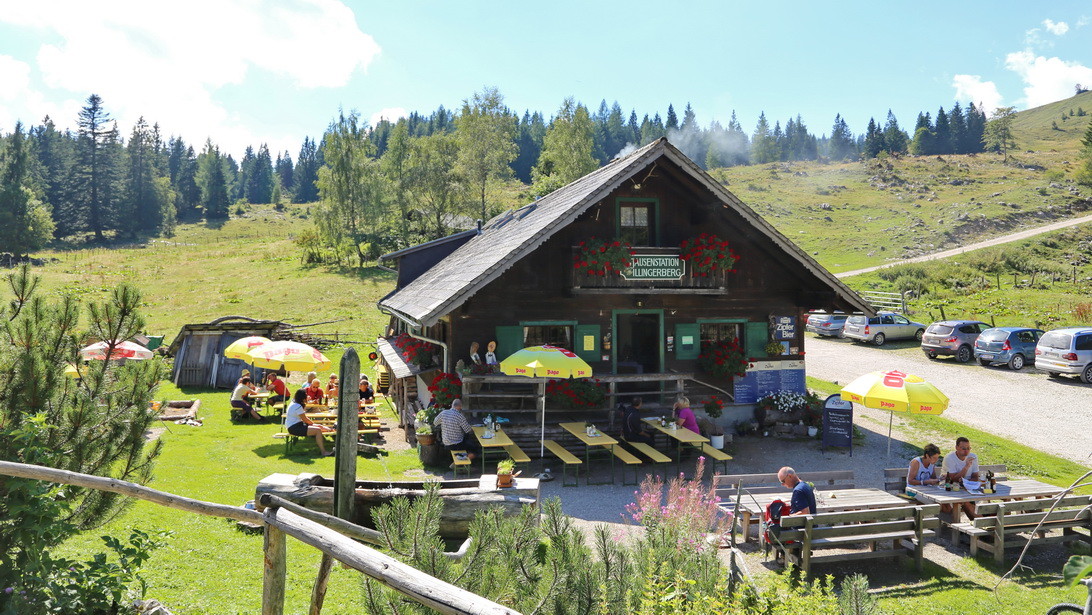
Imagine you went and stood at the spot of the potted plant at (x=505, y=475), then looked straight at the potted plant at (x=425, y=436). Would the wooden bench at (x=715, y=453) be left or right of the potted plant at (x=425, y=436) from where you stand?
right

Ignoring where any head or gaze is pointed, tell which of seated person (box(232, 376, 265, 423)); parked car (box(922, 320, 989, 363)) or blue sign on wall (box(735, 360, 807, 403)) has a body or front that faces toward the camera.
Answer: the blue sign on wall

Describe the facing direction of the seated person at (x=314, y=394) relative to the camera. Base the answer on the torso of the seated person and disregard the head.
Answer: toward the camera

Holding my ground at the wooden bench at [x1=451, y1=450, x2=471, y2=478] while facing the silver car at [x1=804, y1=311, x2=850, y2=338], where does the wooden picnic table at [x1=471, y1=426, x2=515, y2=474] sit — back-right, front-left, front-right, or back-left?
front-right

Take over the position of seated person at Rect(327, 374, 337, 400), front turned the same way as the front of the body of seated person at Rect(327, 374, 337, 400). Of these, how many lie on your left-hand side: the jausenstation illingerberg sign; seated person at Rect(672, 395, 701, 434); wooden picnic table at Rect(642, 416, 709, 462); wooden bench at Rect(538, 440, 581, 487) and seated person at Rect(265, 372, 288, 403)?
4

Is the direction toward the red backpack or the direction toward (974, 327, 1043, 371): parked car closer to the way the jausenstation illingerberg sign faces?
the red backpack

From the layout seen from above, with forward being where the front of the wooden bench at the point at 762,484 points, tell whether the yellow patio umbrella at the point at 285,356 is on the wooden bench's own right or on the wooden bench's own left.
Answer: on the wooden bench's own right

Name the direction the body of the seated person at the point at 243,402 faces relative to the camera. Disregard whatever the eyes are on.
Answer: to the viewer's right

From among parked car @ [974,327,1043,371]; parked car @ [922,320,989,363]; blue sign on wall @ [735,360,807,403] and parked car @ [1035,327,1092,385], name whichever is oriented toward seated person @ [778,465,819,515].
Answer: the blue sign on wall

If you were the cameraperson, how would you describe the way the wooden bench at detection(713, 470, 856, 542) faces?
facing the viewer

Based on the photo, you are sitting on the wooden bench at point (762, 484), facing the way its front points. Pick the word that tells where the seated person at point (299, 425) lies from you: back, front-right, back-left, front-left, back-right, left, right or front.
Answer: right

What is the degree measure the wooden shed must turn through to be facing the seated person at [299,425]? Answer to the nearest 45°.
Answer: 0° — it already faces them
